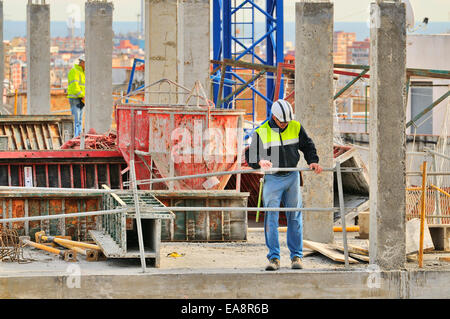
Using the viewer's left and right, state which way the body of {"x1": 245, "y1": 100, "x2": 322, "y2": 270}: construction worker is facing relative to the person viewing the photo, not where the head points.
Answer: facing the viewer

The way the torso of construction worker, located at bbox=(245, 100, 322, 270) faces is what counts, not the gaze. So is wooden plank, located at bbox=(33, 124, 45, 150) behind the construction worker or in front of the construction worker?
behind

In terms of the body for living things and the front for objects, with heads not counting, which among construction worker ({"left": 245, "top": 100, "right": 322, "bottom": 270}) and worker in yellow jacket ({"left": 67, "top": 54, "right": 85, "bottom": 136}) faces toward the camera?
the construction worker

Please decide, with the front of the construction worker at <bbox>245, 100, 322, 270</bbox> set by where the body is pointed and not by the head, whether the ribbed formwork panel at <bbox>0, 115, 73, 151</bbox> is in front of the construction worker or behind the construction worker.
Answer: behind

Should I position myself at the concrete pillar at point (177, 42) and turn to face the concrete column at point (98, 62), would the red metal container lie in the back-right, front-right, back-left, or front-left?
back-left
